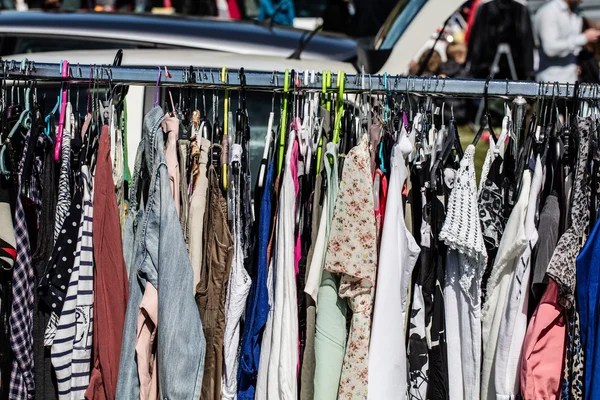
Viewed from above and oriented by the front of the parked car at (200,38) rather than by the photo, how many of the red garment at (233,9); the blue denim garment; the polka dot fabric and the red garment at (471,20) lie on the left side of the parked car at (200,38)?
2
